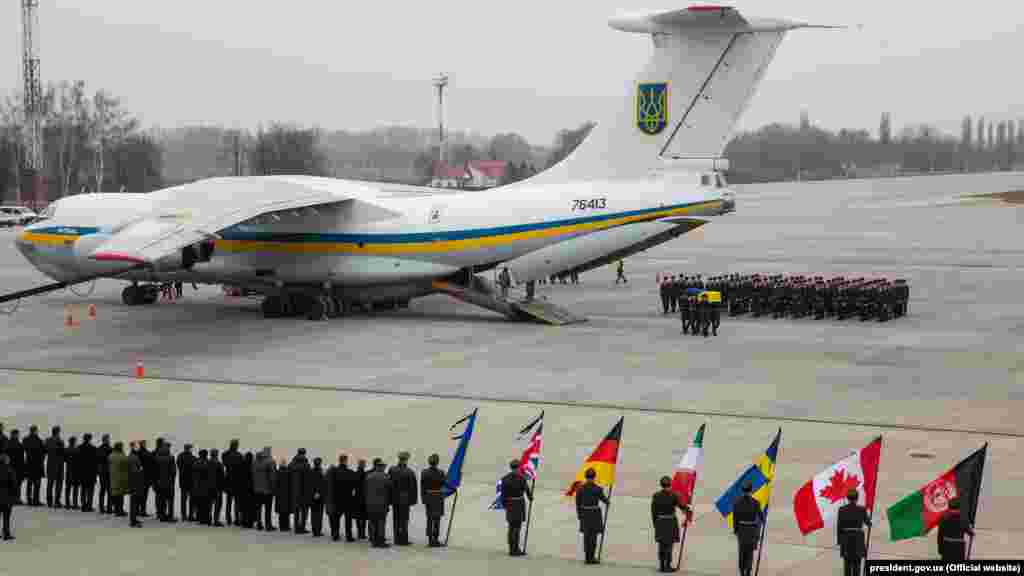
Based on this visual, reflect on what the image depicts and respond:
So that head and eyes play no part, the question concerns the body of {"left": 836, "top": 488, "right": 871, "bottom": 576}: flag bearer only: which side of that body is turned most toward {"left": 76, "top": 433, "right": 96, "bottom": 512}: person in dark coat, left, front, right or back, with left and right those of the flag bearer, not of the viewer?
left

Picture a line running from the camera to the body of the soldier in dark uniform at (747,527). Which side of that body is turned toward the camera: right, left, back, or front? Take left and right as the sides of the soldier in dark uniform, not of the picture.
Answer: back

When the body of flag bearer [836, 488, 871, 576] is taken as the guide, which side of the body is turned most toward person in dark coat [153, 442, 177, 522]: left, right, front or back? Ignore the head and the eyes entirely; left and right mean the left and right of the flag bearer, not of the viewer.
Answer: left

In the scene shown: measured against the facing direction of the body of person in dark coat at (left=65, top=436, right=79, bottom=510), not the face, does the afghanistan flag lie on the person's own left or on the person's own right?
on the person's own right

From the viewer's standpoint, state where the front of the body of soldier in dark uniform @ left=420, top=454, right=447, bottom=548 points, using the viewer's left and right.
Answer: facing away from the viewer

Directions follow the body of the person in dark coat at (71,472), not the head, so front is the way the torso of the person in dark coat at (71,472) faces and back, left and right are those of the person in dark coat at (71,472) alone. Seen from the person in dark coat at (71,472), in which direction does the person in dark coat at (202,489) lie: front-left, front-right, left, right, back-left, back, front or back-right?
back-right

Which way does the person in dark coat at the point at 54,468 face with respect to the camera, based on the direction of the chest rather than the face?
away from the camera

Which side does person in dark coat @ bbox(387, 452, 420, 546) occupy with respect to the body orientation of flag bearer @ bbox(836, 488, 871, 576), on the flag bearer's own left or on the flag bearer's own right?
on the flag bearer's own left

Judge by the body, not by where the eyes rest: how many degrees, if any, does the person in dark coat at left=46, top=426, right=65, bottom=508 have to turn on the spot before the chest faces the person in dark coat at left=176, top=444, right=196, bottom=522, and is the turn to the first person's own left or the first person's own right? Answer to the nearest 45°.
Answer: approximately 135° to the first person's own right

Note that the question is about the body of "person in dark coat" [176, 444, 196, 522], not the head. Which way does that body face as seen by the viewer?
away from the camera

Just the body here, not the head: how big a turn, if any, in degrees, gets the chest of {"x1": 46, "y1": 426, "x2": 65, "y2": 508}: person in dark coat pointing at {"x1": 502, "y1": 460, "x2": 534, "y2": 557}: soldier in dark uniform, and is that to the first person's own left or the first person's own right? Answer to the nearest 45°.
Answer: approximately 135° to the first person's own right

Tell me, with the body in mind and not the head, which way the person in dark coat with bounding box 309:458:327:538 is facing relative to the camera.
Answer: away from the camera

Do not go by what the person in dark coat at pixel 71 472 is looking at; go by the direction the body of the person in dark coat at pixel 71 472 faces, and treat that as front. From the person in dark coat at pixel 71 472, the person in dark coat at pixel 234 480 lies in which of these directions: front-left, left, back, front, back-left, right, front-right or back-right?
back-right

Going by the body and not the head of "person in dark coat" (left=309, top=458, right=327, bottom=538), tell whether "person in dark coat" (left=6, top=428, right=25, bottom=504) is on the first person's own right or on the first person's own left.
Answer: on the first person's own left
